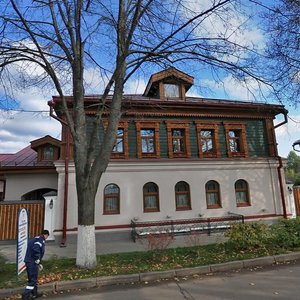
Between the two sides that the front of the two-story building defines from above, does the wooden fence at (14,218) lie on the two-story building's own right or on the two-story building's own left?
on the two-story building's own right

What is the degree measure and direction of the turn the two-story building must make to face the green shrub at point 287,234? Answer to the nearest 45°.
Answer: approximately 45° to its left

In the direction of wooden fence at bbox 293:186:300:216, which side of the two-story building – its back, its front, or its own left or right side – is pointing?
left

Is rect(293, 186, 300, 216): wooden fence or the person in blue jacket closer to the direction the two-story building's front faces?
the person in blue jacket
